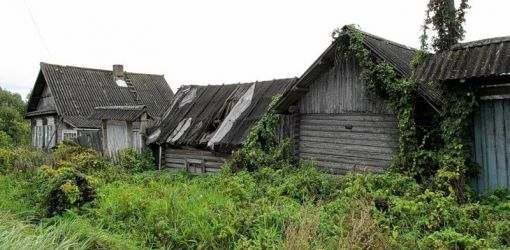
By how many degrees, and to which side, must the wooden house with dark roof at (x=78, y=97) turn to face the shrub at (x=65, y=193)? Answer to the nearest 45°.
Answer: approximately 45° to its left

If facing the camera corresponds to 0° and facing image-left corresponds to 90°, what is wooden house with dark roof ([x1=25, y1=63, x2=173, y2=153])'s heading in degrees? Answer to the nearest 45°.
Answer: approximately 45°

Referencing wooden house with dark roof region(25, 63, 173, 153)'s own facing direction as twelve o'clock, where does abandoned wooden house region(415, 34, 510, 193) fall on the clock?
The abandoned wooden house is roughly at 10 o'clock from the wooden house with dark roof.

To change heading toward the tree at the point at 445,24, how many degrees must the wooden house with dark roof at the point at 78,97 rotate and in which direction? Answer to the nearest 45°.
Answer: approximately 45° to its left

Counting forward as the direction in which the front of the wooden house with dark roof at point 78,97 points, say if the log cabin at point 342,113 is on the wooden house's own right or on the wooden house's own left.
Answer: on the wooden house's own left

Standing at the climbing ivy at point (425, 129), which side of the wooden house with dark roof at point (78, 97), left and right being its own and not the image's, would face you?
left

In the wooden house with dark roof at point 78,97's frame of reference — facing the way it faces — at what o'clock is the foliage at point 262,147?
The foliage is roughly at 10 o'clock from the wooden house with dark roof.

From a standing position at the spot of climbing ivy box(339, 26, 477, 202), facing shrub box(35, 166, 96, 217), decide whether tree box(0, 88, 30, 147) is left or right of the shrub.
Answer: right

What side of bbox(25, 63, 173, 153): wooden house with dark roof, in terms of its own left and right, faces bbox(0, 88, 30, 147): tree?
right
